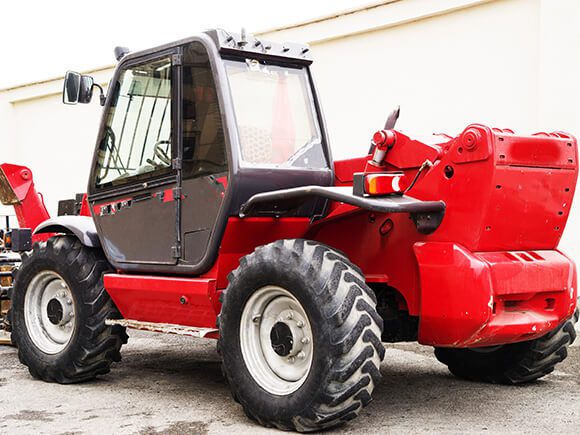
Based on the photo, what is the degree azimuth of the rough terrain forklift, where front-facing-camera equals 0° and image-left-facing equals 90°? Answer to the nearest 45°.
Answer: approximately 135°
